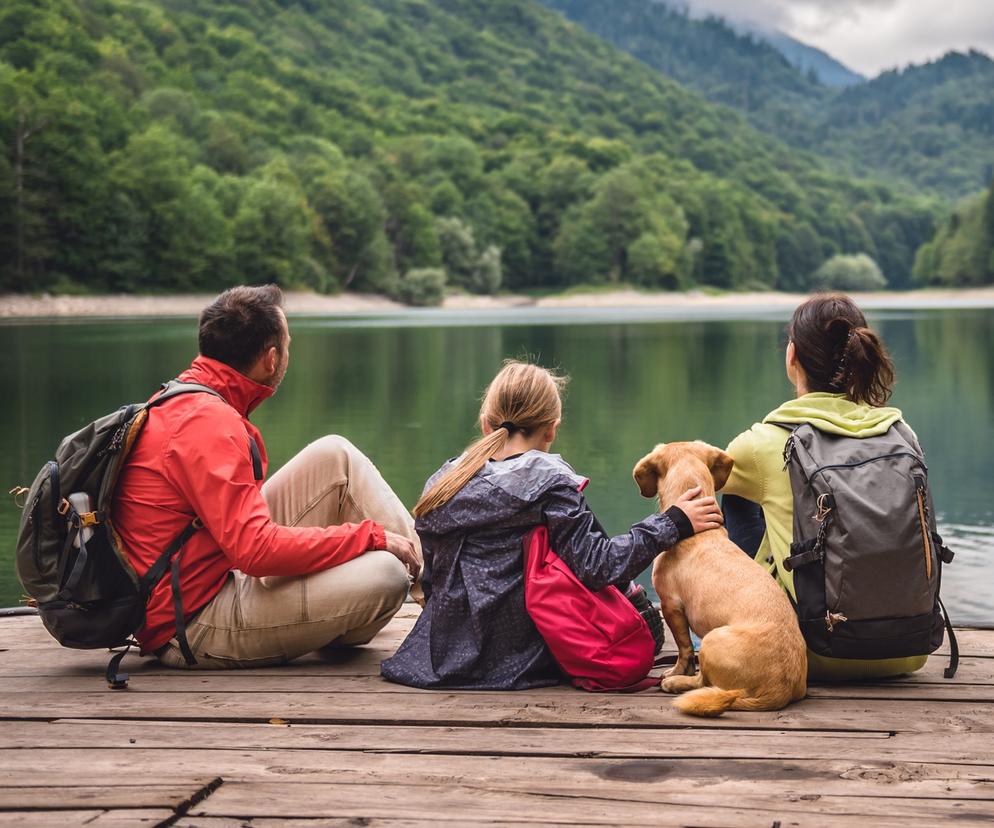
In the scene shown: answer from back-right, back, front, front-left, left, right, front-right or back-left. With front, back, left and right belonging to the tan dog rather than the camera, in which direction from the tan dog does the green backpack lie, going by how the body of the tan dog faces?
front-left

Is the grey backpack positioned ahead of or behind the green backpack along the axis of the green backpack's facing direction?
behind

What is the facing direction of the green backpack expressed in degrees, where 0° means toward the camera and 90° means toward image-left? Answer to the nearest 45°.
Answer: approximately 90°

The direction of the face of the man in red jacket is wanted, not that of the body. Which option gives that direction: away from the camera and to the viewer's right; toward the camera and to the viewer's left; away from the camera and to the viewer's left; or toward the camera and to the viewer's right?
away from the camera and to the viewer's right

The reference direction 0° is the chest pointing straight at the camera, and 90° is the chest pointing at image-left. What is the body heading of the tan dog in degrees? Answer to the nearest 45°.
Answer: approximately 135°

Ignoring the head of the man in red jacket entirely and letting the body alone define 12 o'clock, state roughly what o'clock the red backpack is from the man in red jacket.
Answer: The red backpack is roughly at 2 o'clock from the man in red jacket.

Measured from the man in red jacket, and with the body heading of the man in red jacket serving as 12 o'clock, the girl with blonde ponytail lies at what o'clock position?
The girl with blonde ponytail is roughly at 2 o'clock from the man in red jacket.

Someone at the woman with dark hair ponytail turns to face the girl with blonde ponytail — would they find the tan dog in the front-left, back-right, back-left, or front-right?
front-left

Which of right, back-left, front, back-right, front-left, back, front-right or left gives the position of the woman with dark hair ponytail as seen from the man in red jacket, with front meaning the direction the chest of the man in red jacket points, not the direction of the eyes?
front-right

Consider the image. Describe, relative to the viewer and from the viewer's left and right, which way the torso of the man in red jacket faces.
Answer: facing away from the viewer and to the right of the viewer

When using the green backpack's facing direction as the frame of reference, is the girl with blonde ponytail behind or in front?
behind
